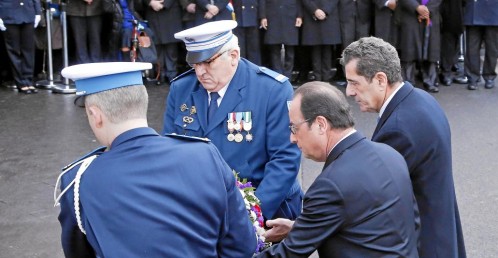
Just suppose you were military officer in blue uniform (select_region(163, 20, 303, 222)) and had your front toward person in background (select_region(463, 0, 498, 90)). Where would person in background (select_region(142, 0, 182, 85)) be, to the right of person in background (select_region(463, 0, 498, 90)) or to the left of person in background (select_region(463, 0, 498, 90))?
left

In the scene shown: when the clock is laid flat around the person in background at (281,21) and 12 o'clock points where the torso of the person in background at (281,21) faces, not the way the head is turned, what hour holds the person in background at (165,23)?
the person in background at (165,23) is roughly at 3 o'clock from the person in background at (281,21).

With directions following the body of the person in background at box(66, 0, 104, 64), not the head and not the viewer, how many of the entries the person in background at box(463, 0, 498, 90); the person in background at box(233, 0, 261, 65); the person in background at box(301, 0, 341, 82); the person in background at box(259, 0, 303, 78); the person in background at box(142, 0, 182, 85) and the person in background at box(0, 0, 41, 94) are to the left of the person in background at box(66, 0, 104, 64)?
5

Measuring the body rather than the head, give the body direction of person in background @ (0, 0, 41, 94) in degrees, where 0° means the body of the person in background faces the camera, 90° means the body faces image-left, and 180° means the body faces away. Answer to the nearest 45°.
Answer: approximately 0°

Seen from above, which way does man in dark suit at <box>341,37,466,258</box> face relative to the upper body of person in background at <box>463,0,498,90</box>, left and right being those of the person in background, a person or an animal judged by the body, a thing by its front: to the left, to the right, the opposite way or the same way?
to the right

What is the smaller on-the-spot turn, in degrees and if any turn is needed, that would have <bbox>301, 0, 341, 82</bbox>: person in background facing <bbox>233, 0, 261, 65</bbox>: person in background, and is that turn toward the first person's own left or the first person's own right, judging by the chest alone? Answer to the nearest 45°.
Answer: approximately 90° to the first person's own right

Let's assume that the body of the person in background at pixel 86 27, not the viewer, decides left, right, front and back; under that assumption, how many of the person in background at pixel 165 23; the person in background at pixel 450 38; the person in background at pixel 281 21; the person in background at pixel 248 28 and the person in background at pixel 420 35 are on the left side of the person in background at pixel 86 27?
5

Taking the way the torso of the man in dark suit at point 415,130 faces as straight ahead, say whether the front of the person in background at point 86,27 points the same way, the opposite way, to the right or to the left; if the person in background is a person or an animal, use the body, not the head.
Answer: to the left

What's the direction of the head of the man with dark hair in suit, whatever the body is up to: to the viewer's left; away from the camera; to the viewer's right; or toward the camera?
to the viewer's left

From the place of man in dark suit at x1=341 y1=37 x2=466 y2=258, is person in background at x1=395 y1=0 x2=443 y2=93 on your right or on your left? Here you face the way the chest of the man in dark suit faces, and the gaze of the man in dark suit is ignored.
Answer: on your right

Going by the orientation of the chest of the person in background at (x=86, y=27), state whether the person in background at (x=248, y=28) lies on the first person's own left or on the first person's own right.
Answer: on the first person's own left

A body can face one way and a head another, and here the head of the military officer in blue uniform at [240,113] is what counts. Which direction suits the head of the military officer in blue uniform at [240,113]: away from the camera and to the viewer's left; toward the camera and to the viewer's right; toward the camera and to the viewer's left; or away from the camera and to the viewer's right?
toward the camera and to the viewer's left

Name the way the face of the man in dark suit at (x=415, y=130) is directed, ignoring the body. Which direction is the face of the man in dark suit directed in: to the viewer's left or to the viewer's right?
to the viewer's left
